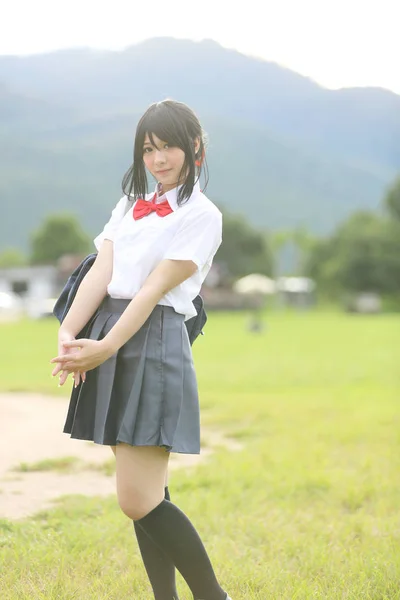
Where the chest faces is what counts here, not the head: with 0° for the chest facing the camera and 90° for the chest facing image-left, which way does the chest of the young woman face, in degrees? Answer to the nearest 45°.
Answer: approximately 45°
